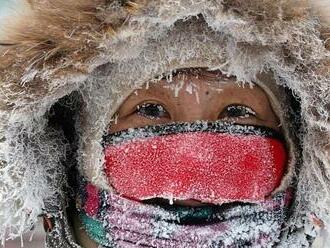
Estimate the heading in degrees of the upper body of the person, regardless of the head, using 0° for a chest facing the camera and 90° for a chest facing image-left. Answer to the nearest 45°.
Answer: approximately 0°
